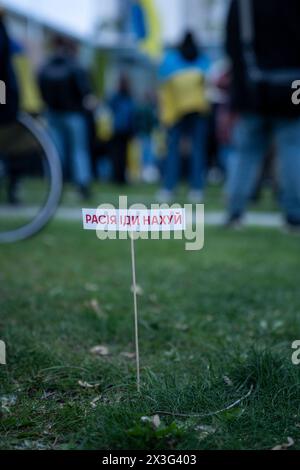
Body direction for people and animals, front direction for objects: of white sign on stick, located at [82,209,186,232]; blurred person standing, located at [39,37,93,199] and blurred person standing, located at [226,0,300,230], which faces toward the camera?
the white sign on stick

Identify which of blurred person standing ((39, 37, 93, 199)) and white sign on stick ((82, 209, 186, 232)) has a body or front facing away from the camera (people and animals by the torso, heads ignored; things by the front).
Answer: the blurred person standing

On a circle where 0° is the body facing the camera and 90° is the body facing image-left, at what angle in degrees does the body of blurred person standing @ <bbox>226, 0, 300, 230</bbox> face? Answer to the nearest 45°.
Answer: approximately 180°

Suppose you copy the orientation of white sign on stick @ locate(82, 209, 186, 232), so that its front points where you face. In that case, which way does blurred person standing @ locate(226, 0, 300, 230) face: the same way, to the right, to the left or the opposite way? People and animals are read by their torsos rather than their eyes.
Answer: the opposite way

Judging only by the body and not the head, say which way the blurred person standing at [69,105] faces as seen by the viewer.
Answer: away from the camera

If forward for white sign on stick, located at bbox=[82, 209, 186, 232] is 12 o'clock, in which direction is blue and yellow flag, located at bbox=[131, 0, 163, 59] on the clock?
The blue and yellow flag is roughly at 6 o'clock from the white sign on stick.

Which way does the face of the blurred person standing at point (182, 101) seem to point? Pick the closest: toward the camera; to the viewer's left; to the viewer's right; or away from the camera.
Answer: away from the camera

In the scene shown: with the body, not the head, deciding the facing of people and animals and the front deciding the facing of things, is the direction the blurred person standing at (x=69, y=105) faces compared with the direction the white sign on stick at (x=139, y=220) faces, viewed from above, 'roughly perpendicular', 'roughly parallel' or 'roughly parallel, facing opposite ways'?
roughly parallel, facing opposite ways

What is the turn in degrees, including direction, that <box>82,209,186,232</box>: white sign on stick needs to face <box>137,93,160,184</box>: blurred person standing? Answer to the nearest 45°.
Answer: approximately 180°

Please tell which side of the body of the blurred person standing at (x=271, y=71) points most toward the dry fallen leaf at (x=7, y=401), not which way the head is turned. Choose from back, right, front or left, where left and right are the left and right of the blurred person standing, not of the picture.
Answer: back

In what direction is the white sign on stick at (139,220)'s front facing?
toward the camera

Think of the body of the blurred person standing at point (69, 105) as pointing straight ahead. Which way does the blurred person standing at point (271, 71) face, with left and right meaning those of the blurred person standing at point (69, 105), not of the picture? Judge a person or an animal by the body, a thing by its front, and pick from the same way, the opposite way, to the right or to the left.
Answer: the same way

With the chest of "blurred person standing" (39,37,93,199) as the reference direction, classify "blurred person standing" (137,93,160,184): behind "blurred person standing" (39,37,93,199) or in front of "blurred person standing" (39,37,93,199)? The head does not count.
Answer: in front

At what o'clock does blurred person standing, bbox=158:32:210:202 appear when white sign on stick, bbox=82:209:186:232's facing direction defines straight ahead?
The blurred person standing is roughly at 6 o'clock from the white sign on stick.

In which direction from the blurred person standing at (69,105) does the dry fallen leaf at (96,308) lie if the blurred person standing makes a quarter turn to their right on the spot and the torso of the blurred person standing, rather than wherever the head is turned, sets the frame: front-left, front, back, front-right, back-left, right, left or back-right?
right
